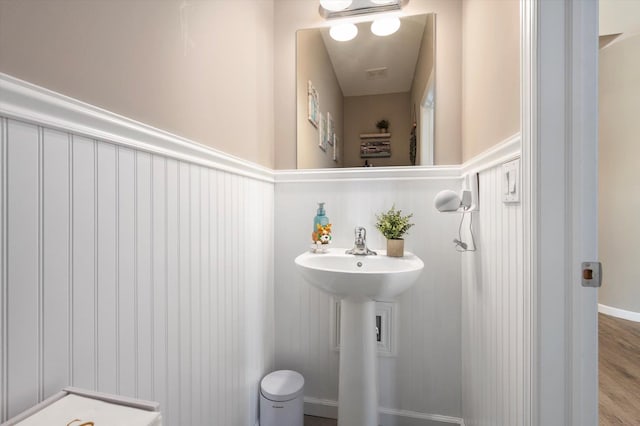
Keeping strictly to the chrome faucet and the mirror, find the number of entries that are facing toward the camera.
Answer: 2

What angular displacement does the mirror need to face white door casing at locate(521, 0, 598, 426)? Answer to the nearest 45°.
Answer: approximately 45° to its left

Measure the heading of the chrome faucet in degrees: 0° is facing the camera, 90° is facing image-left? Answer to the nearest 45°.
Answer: approximately 0°

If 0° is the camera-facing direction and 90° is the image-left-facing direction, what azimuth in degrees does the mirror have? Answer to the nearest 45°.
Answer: approximately 0°
